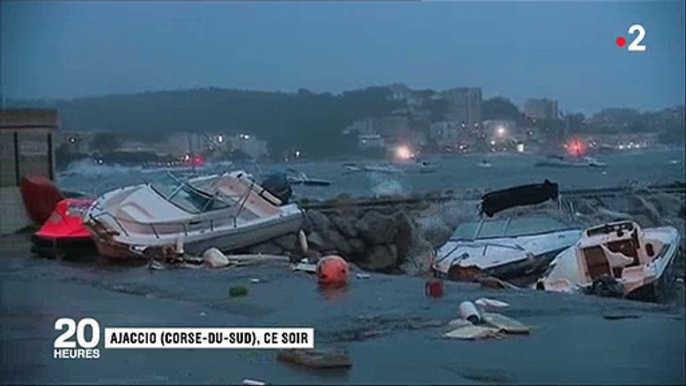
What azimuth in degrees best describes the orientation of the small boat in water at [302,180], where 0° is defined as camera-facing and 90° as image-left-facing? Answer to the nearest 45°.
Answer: approximately 270°
